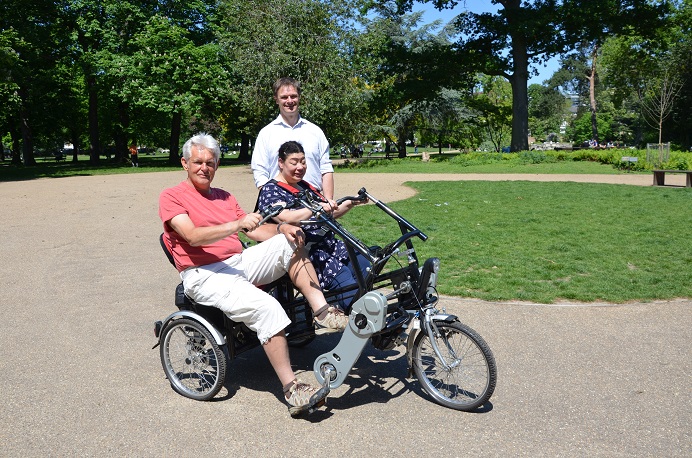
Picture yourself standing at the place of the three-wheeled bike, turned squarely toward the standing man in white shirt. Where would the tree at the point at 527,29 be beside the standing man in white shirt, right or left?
right

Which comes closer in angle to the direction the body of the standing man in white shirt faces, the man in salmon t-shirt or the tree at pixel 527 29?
the man in salmon t-shirt

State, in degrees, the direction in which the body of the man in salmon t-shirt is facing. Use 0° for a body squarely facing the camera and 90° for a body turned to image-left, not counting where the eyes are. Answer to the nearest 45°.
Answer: approximately 315°

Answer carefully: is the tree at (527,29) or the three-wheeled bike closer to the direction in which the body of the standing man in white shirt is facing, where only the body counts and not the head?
the three-wheeled bike

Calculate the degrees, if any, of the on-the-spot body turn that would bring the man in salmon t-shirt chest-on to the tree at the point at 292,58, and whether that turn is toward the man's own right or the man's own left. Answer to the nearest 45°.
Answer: approximately 135° to the man's own left

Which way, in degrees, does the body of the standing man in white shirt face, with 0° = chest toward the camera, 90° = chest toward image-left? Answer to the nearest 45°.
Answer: approximately 0°

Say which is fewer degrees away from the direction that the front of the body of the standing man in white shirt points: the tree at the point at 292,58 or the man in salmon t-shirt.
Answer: the man in salmon t-shirt

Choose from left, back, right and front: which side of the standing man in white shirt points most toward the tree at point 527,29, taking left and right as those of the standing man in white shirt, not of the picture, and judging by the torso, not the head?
back

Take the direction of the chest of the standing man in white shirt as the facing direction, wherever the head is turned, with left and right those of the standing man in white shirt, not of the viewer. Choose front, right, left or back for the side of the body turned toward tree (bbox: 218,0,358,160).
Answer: back
